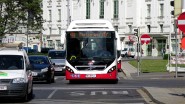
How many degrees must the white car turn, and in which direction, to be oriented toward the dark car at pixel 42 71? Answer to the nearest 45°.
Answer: approximately 180°

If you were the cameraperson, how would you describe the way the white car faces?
facing the viewer

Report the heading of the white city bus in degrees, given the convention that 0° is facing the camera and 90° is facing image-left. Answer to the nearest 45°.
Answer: approximately 0°
